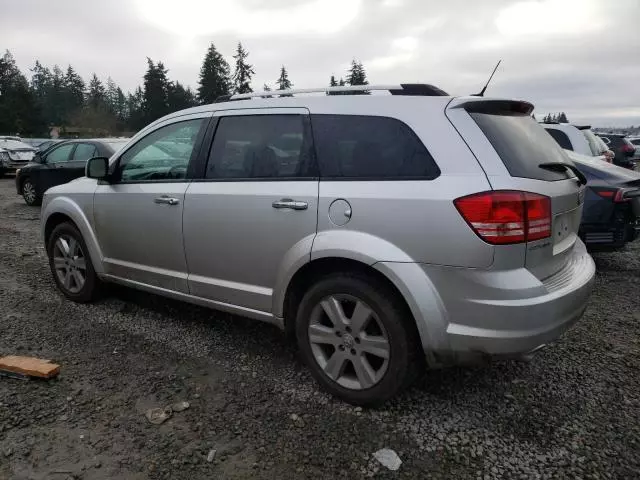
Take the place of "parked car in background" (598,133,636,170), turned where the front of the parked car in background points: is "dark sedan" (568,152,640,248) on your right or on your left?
on your left

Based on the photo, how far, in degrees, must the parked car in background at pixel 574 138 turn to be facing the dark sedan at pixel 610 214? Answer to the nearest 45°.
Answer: approximately 135° to its left

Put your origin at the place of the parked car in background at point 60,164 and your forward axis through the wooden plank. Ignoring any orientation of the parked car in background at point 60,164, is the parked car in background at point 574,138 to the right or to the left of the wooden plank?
left

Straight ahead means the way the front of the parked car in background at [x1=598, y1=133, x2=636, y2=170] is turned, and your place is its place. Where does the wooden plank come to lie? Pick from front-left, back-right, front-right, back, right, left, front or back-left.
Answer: back-left

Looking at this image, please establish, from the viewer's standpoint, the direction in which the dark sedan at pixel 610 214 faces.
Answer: facing away from the viewer and to the left of the viewer

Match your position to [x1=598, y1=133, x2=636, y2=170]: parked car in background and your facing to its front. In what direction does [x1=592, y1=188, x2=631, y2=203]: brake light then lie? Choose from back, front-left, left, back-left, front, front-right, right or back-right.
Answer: back-left

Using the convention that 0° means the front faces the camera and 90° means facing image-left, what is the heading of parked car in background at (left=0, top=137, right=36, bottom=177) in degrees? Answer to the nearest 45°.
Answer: approximately 315°

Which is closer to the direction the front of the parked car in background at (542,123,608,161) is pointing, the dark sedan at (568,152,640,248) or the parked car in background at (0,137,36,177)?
the parked car in background

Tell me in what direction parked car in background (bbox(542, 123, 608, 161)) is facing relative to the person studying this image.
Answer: facing away from the viewer and to the left of the viewer

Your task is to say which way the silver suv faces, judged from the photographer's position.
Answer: facing away from the viewer and to the left of the viewer

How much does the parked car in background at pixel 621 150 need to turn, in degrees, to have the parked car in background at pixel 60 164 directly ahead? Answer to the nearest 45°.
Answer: approximately 90° to its left

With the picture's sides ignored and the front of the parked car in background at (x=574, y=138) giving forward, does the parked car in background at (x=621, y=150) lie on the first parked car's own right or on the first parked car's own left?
on the first parked car's own right

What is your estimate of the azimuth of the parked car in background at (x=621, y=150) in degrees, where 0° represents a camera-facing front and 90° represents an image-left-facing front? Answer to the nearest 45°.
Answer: approximately 135°

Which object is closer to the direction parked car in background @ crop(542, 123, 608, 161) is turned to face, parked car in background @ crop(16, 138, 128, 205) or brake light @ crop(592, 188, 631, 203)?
the parked car in background
